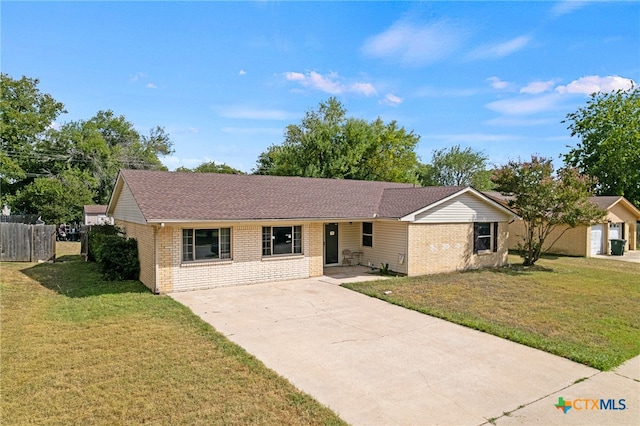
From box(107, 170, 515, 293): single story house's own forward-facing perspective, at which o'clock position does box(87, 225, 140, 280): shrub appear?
The shrub is roughly at 4 o'clock from the single story house.

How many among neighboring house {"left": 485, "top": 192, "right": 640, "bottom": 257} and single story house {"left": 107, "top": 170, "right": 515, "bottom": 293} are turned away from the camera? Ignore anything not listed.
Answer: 0

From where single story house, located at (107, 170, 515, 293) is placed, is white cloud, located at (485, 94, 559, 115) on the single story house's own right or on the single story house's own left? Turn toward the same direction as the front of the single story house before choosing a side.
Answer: on the single story house's own left

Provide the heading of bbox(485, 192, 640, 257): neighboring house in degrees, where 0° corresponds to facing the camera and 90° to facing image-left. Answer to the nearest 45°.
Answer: approximately 315°

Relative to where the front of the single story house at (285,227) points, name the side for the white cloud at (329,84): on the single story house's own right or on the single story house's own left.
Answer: on the single story house's own left

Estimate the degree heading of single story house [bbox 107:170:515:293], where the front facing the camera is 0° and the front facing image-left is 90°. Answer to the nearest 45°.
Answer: approximately 315°
